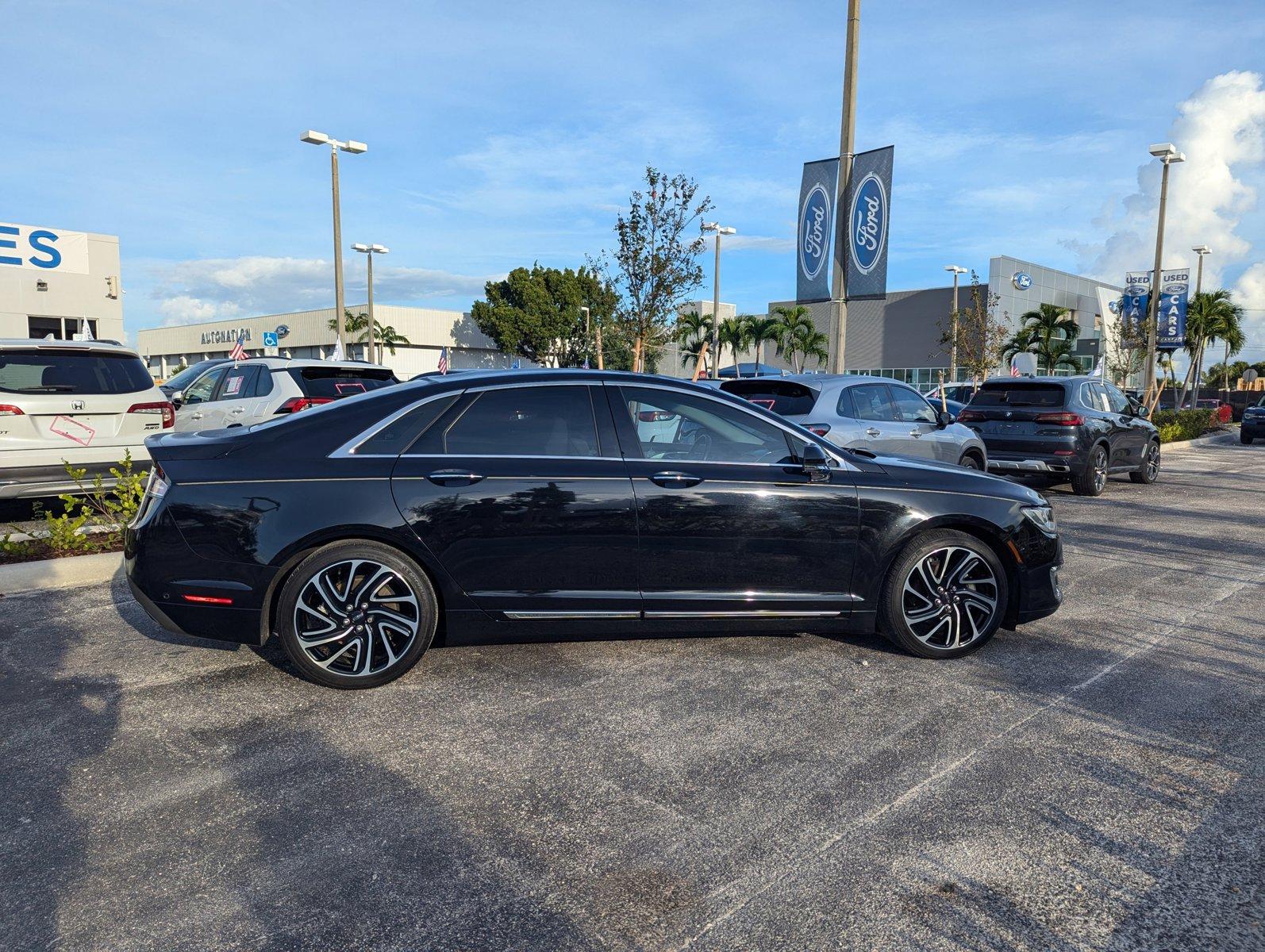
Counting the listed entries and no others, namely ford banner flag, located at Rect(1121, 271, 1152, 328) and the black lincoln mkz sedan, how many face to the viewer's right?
1

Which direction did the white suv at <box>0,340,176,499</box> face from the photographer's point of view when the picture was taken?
facing away from the viewer

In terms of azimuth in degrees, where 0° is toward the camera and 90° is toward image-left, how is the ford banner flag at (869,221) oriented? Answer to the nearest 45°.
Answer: approximately 45°

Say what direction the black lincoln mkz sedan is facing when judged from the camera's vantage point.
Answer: facing to the right of the viewer

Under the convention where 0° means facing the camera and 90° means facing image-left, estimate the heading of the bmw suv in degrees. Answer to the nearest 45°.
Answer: approximately 225°

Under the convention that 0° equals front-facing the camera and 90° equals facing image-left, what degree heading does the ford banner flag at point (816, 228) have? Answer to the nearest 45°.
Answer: approximately 45°

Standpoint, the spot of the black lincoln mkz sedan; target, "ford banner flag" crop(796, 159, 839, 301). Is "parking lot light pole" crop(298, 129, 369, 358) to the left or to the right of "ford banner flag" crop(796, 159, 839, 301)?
left

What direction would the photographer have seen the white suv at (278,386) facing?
facing away from the viewer and to the left of the viewer

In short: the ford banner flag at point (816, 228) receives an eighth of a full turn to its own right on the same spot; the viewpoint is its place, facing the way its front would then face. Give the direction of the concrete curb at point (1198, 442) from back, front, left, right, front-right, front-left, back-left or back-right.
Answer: back-right

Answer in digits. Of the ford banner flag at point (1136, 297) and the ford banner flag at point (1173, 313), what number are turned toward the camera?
2

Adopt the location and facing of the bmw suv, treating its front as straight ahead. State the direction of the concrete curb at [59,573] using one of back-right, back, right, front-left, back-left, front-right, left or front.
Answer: back
